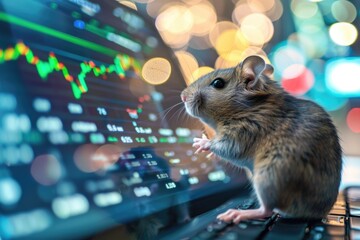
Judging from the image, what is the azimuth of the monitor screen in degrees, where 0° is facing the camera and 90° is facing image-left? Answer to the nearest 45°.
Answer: approximately 315°

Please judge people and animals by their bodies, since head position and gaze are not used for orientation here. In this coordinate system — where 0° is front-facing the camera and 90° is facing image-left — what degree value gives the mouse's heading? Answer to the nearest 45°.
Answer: approximately 90°

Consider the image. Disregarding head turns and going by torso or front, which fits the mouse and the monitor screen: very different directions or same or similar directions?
very different directions

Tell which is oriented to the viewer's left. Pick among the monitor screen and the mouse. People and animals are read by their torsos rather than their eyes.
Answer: the mouse

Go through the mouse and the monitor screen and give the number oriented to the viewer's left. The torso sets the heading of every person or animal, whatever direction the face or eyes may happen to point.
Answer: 1
